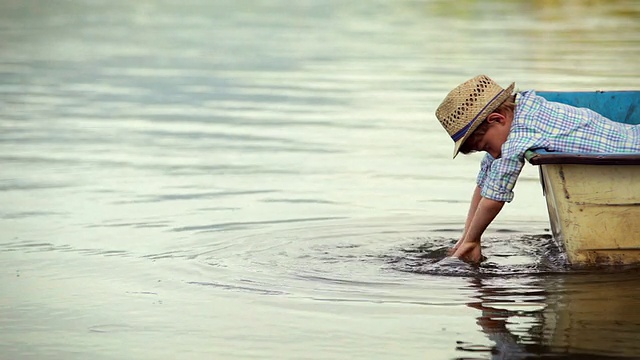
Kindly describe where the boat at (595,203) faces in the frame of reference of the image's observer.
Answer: facing to the left of the viewer
